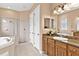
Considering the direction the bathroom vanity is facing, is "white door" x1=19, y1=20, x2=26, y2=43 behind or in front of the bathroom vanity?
in front

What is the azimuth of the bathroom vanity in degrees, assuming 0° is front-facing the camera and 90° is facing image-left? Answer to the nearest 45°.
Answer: approximately 45°

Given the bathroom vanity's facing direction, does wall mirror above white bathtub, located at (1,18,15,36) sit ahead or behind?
ahead

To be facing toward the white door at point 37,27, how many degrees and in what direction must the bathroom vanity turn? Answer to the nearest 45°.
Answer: approximately 45° to its right
